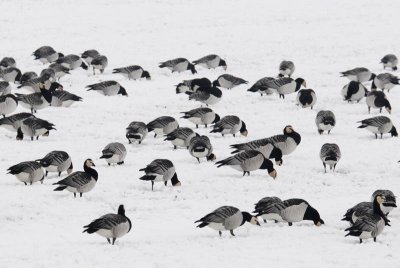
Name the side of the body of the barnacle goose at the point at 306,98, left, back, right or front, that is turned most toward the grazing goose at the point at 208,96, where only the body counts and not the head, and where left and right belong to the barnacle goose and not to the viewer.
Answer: right

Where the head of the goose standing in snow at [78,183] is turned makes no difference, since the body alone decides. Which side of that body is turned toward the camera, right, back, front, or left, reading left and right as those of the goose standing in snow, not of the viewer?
right

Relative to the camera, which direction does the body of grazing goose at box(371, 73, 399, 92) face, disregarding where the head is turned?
to the viewer's left

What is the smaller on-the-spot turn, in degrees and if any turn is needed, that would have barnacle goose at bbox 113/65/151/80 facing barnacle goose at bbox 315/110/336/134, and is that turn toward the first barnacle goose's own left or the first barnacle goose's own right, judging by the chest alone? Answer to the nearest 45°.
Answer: approximately 45° to the first barnacle goose's own right

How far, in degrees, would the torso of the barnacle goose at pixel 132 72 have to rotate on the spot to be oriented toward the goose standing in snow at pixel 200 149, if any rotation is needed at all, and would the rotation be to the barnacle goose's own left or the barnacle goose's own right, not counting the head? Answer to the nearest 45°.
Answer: approximately 90° to the barnacle goose's own right

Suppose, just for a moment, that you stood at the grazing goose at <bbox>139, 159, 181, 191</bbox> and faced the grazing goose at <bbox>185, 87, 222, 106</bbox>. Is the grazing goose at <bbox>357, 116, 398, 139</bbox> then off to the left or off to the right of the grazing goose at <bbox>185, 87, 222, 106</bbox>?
right

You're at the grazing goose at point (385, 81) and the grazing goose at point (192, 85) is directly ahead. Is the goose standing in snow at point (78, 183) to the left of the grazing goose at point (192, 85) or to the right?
left

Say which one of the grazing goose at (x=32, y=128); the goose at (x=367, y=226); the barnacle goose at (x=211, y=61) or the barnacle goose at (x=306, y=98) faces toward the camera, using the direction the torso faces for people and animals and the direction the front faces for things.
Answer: the barnacle goose at (x=306, y=98)
